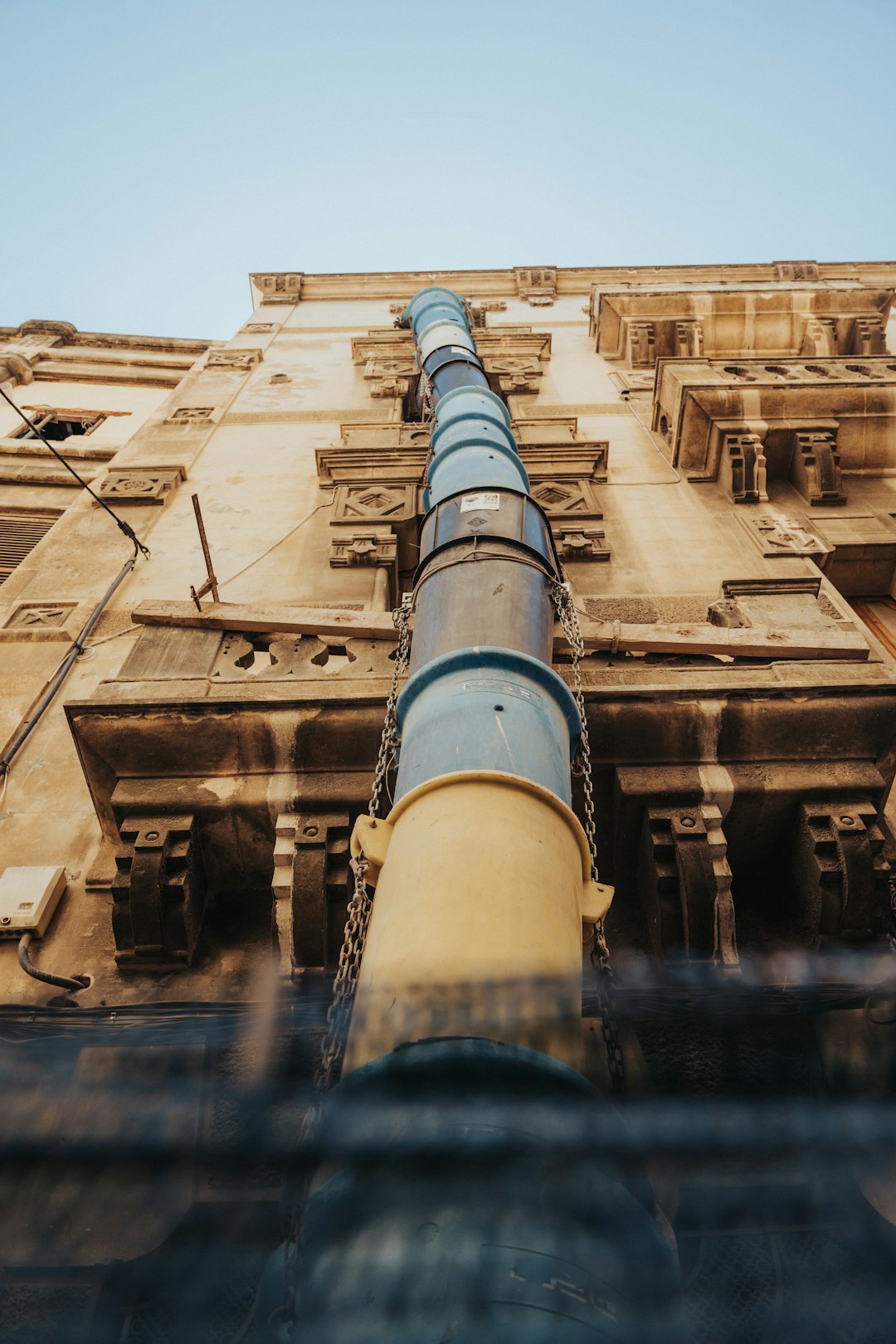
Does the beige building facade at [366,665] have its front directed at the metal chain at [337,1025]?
yes

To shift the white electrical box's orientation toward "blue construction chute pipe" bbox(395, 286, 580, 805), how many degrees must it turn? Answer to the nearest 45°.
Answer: approximately 45° to its left

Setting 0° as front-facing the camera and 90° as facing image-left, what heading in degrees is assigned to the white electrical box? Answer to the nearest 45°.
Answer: approximately 0°

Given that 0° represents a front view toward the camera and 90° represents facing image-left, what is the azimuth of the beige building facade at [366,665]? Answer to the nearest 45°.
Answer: approximately 0°

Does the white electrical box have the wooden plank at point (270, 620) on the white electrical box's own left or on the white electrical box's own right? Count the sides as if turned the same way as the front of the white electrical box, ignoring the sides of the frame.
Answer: on the white electrical box's own left
